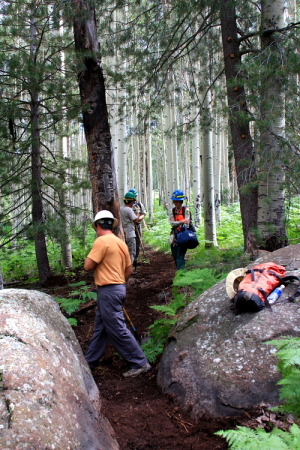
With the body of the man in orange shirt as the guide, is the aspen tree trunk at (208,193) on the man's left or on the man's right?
on the man's right

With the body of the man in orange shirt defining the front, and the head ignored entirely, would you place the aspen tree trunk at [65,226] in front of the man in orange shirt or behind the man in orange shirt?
in front

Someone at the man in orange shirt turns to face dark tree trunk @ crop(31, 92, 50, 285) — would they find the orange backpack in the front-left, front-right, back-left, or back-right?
back-right

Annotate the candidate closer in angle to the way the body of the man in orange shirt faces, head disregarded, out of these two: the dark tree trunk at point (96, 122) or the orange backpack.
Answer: the dark tree trunk

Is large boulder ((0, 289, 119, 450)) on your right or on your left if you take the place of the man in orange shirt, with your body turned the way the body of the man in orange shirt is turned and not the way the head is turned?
on your left

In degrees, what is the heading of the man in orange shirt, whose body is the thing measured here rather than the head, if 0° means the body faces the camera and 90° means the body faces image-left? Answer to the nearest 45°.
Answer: approximately 135°

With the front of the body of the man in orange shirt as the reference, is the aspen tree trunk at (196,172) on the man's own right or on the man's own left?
on the man's own right

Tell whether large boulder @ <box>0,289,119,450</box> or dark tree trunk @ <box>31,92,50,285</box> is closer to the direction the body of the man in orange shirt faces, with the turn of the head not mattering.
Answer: the dark tree trunk
